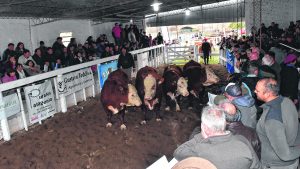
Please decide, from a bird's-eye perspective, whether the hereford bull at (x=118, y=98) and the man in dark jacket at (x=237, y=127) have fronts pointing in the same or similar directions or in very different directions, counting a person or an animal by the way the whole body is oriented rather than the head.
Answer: very different directions

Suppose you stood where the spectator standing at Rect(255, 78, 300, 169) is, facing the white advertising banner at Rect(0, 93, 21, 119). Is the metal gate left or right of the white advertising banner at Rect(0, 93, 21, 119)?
right

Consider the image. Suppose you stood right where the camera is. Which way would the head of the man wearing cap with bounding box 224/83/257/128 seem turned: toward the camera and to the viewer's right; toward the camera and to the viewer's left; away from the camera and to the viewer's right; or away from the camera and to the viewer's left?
away from the camera and to the viewer's left

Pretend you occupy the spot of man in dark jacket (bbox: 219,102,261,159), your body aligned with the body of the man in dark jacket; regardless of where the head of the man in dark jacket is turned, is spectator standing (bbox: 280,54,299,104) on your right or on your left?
on your right

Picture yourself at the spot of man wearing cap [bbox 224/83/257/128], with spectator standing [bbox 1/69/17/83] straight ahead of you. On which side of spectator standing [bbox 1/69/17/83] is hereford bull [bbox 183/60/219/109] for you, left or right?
right

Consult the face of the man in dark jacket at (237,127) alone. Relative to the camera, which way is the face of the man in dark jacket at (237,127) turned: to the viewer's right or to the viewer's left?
to the viewer's left

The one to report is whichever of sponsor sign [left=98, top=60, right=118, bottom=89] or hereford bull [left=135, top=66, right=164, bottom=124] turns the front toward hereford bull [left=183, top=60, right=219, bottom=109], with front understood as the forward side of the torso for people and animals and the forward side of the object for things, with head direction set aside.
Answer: the sponsor sign

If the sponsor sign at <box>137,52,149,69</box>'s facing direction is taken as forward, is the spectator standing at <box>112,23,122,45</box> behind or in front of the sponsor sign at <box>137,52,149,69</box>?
behind

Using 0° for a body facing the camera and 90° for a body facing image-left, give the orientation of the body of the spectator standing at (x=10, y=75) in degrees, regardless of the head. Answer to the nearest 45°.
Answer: approximately 315°
